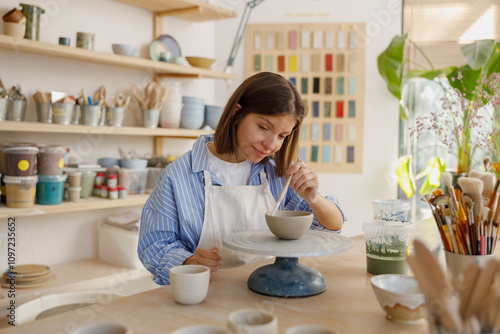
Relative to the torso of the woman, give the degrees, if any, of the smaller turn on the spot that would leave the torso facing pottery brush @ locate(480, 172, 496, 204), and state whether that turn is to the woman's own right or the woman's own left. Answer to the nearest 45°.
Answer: approximately 45° to the woman's own left

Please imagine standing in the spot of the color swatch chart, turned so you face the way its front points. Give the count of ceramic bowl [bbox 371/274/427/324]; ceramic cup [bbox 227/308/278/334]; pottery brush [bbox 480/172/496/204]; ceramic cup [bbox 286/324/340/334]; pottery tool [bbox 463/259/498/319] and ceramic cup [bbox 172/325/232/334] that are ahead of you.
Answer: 6

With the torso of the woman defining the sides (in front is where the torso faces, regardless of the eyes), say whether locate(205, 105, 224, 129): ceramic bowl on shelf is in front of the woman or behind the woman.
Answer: behind

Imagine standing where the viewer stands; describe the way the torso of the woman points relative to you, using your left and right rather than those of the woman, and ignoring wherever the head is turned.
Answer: facing the viewer and to the right of the viewer

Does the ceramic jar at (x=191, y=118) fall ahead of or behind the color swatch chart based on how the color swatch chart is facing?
ahead

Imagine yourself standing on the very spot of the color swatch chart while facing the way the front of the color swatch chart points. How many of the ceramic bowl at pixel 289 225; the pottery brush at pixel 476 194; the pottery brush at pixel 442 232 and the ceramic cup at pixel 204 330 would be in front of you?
4

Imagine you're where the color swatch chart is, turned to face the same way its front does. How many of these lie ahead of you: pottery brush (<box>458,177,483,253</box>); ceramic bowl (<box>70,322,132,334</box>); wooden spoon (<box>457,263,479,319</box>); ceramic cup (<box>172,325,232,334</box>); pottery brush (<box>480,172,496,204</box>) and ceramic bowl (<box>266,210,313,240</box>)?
6

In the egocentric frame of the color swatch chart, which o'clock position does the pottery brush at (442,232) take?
The pottery brush is roughly at 12 o'clock from the color swatch chart.

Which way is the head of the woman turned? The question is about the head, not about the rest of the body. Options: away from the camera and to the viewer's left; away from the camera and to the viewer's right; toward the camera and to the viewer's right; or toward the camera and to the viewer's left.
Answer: toward the camera and to the viewer's right

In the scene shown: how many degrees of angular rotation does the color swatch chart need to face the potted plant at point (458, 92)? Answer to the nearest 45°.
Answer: approximately 45° to its left

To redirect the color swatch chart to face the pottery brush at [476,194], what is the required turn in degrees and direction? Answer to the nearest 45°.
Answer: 0° — it already faces it

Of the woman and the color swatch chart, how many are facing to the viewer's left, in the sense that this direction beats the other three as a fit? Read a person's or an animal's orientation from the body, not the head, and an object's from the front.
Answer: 0

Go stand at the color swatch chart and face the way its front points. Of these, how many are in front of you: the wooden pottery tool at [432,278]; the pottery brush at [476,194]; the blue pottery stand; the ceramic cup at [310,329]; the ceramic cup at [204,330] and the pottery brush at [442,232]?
6

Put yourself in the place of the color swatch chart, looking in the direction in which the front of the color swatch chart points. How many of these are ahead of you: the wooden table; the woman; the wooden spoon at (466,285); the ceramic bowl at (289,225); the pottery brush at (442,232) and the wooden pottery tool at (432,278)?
6

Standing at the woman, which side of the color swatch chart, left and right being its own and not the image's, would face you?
front

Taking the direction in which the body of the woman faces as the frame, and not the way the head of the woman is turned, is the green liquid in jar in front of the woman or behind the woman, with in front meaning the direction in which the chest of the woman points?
in front

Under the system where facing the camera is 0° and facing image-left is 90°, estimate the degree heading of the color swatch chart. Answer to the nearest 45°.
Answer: approximately 0°

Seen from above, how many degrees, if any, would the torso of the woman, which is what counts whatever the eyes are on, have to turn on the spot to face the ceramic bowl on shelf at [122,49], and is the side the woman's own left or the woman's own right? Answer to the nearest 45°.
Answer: approximately 180°
